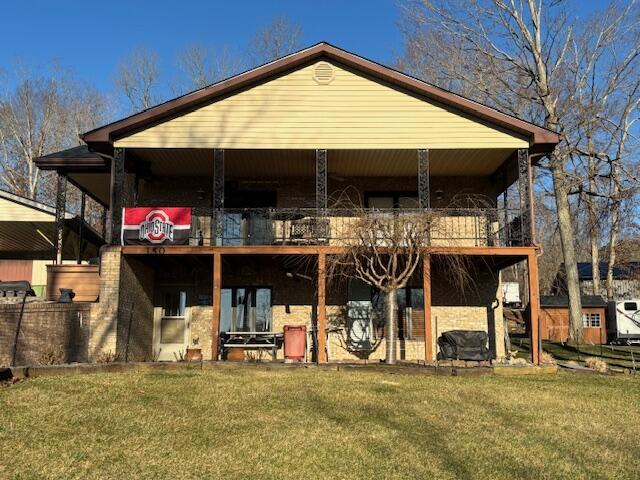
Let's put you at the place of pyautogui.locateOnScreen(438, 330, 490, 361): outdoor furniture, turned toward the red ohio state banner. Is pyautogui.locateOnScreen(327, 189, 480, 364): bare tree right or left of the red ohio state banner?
left

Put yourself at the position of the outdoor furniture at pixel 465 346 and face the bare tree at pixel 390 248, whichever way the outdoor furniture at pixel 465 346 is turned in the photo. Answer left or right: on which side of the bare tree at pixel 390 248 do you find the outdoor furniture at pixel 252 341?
right

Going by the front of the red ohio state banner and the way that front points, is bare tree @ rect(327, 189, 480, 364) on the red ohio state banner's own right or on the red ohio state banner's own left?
on the red ohio state banner's own left

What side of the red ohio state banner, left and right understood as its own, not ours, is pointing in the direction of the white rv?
left

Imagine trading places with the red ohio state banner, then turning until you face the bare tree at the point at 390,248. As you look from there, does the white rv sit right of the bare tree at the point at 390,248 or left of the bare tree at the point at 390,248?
left

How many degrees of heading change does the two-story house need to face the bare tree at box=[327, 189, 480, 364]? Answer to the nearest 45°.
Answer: approximately 45° to its left

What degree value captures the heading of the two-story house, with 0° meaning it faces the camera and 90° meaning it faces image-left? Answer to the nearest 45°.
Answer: approximately 0°

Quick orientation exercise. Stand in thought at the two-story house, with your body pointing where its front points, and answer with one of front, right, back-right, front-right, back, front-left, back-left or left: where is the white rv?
back-left

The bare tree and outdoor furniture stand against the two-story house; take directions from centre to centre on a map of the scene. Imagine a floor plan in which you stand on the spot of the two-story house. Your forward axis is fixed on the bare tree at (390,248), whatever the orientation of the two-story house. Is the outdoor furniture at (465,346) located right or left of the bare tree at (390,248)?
left

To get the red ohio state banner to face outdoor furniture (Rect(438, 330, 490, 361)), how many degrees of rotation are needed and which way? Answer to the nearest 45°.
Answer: approximately 90° to its left

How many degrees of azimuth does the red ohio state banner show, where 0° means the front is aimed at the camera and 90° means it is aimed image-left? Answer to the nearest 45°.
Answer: approximately 0°
